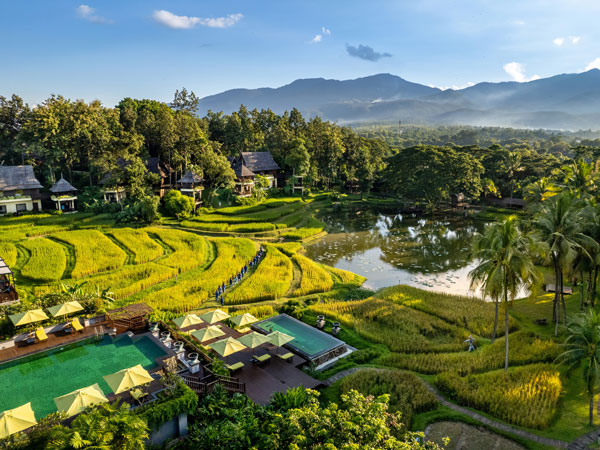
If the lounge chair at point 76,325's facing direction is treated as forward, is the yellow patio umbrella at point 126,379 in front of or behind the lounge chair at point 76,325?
in front

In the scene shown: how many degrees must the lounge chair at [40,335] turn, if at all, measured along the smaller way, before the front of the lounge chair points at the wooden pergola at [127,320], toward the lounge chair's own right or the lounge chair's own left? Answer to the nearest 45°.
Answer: approximately 45° to the lounge chair's own left

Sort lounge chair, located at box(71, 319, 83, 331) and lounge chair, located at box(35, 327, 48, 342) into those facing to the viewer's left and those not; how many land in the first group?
0

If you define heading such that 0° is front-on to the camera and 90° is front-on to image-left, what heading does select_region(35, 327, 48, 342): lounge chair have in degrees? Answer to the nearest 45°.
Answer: approximately 315°

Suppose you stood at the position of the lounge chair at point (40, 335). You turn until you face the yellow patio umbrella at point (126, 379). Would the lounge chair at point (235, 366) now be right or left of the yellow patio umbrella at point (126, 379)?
left

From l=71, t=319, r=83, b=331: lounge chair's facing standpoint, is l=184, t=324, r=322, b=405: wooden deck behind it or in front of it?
in front

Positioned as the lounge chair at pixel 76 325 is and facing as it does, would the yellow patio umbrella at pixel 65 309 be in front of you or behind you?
behind

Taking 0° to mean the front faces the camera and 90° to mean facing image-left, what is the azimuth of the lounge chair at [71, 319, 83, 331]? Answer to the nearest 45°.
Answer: approximately 315°

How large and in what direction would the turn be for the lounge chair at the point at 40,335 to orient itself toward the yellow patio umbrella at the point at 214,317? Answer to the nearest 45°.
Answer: approximately 45° to its left

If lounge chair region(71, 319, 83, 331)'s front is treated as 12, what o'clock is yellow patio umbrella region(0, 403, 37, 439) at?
The yellow patio umbrella is roughly at 2 o'clock from the lounge chair.
